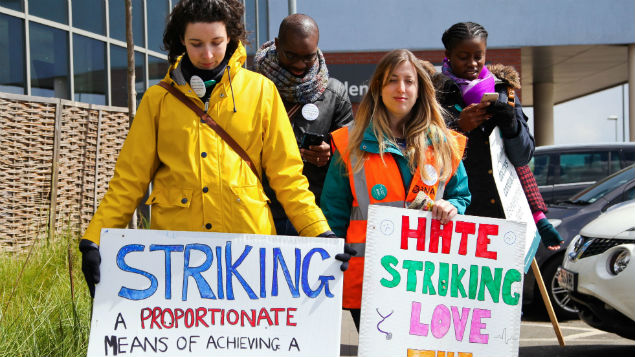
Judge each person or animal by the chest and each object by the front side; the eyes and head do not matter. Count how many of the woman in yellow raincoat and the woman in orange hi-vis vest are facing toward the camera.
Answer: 2

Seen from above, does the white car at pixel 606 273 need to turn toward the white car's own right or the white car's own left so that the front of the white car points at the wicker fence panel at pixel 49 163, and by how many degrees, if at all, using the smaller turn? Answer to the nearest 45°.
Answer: approximately 45° to the white car's own right

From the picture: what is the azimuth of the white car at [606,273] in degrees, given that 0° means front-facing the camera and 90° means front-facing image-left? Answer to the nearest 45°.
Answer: approximately 45°

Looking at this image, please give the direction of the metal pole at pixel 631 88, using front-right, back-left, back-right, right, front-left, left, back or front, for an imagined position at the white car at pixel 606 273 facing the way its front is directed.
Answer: back-right

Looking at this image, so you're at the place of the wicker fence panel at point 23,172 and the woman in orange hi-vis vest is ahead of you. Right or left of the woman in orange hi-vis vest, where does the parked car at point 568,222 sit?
left

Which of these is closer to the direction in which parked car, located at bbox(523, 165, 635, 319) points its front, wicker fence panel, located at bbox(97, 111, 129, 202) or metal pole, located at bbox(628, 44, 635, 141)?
the wicker fence panel
